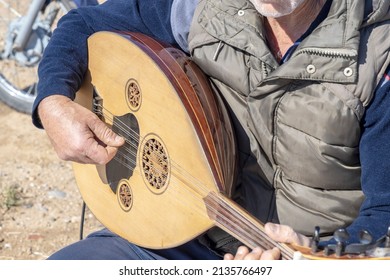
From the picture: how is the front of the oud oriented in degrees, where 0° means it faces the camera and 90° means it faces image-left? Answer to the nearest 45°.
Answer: approximately 45°
